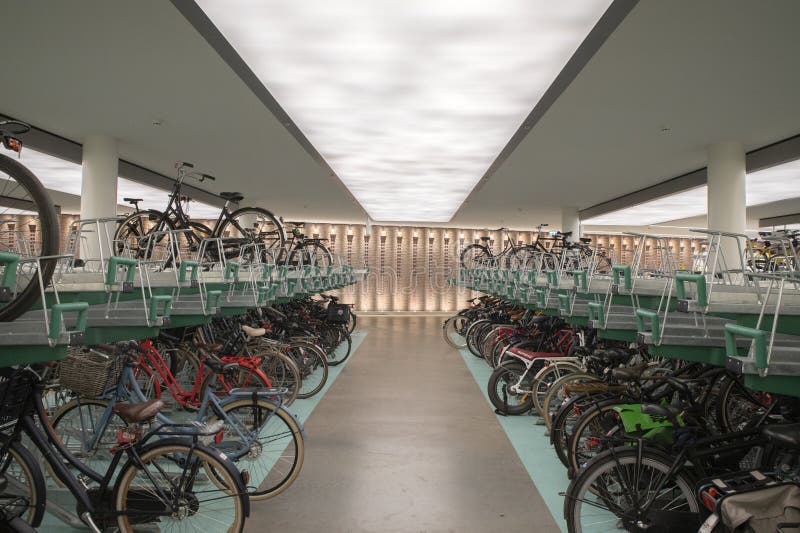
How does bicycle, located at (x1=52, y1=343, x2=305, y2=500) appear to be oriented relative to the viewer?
to the viewer's left

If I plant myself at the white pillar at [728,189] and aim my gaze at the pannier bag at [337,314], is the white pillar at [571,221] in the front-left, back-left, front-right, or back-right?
front-right

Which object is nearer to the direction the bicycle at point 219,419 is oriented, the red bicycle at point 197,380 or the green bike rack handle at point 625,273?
the red bicycle

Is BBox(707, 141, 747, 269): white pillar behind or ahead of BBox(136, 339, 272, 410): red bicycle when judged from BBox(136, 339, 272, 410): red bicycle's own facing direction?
behind

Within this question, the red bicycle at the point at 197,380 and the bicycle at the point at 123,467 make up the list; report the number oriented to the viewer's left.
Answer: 2

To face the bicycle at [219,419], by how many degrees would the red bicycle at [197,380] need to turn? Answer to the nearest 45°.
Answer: approximately 90° to its left

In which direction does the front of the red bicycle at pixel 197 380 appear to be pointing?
to the viewer's left

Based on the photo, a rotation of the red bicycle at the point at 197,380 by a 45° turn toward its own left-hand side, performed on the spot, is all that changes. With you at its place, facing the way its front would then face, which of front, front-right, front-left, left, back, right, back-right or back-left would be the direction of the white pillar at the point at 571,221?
back

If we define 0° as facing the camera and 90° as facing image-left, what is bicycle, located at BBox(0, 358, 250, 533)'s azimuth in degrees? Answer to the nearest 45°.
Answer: approximately 90°

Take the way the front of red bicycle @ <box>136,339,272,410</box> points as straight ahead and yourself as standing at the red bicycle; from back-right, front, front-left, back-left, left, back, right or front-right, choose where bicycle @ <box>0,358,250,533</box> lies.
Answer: left

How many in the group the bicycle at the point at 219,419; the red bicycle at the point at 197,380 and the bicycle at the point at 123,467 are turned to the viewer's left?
3
